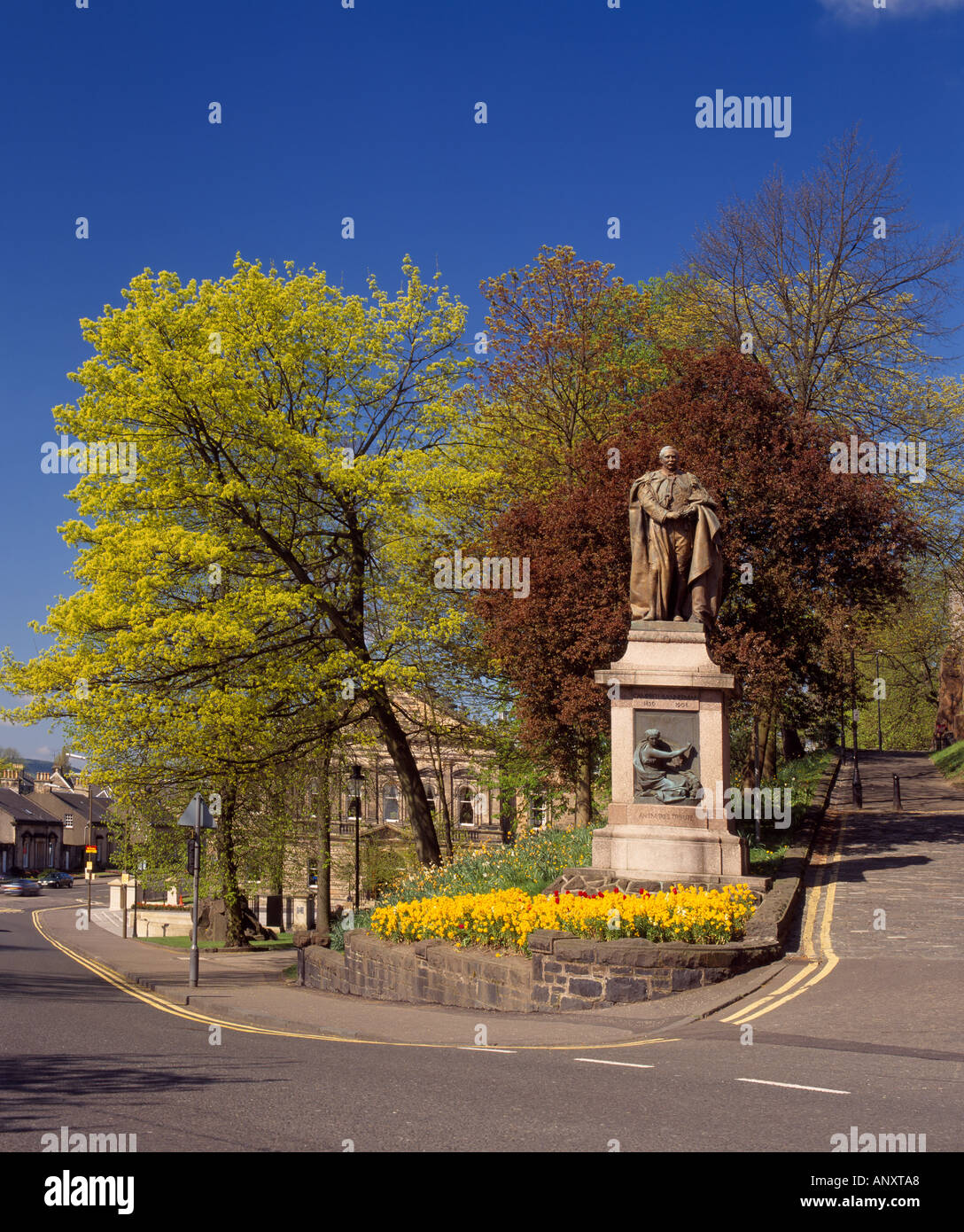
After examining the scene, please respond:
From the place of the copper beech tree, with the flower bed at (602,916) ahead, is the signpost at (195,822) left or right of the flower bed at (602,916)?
right

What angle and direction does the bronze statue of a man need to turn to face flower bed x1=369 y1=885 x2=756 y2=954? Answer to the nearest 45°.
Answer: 0° — it already faces it

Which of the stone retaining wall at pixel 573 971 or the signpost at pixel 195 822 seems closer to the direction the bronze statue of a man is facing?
the stone retaining wall

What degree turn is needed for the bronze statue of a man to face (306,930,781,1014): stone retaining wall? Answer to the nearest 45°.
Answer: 0° — it already faces it

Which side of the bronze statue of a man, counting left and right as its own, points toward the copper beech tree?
back

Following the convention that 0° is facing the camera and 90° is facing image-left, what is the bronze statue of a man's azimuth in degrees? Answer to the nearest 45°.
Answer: approximately 0°

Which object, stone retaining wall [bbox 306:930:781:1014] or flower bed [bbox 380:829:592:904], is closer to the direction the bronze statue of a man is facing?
the stone retaining wall
